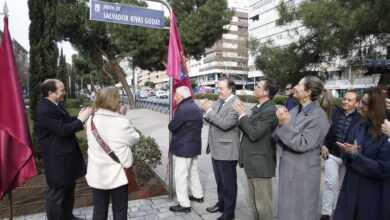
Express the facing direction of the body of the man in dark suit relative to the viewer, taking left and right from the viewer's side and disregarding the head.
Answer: facing to the right of the viewer

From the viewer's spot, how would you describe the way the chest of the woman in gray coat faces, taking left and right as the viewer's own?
facing to the left of the viewer

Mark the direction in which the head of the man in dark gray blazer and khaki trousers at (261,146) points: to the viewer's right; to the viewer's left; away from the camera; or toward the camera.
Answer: to the viewer's left

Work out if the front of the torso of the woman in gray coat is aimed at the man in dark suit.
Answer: yes

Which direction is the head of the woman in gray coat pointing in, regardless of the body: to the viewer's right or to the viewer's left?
to the viewer's left

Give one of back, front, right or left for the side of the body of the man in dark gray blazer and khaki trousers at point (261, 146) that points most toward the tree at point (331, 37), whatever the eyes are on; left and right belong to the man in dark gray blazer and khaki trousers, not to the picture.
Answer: right

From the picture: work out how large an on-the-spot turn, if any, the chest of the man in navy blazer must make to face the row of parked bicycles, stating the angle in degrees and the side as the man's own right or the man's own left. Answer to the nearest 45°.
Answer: approximately 45° to the man's own right

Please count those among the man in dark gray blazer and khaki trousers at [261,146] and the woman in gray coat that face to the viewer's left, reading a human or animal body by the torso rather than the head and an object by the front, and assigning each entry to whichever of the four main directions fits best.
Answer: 2

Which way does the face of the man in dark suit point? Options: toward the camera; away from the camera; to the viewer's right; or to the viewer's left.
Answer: to the viewer's right
